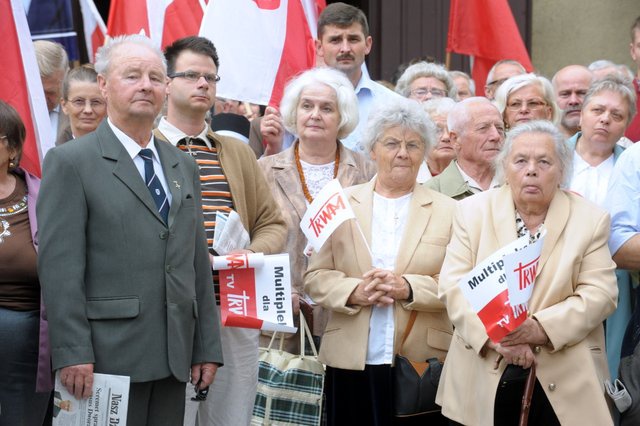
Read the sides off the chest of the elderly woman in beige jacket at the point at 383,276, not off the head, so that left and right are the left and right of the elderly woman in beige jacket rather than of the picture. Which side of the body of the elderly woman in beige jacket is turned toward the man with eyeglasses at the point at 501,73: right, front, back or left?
back

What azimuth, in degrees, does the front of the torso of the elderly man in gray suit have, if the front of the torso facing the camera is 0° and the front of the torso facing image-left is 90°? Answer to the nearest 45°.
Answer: approximately 315°

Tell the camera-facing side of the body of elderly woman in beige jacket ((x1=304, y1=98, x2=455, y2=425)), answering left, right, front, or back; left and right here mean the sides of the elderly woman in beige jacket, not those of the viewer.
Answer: front

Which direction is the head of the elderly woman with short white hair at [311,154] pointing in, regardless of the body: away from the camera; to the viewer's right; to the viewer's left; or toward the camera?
toward the camera

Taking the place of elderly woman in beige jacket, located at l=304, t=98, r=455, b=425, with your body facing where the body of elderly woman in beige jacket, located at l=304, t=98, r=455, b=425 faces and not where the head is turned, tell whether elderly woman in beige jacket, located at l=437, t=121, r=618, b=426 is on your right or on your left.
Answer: on your left

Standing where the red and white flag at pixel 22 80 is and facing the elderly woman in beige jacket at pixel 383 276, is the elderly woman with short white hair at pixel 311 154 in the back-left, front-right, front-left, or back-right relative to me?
front-left

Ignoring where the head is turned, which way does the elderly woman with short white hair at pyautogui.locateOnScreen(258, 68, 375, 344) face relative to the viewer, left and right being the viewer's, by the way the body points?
facing the viewer

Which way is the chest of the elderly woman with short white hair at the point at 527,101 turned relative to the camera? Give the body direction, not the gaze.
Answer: toward the camera

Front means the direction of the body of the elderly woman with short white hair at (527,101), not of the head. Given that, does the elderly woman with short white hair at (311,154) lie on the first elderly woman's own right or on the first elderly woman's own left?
on the first elderly woman's own right

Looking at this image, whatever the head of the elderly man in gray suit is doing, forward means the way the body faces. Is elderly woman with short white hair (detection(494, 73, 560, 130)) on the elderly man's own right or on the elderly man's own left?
on the elderly man's own left

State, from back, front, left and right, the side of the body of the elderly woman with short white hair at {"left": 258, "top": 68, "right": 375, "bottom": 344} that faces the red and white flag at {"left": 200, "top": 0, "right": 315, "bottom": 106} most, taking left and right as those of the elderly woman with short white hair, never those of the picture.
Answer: back

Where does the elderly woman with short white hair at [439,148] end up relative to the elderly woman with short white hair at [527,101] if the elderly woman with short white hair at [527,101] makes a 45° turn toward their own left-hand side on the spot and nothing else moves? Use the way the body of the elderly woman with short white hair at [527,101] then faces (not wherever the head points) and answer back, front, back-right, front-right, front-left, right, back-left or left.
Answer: right

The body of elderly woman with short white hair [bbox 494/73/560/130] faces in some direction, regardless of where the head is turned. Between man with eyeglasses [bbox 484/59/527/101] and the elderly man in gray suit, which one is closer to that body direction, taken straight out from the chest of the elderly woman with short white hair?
the elderly man in gray suit

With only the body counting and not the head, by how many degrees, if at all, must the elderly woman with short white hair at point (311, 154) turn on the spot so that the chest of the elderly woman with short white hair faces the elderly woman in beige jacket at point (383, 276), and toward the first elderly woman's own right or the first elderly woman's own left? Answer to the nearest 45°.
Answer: approximately 45° to the first elderly woman's own left

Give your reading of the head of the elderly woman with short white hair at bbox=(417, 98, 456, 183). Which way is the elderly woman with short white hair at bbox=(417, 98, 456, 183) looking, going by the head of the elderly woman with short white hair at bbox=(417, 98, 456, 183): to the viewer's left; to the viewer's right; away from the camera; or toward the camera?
toward the camera
